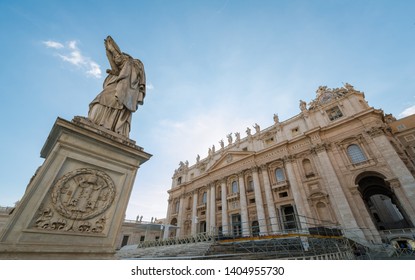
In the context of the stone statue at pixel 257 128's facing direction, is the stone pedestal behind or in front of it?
in front

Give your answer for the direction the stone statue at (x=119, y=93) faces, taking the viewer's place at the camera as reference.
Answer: facing the viewer and to the left of the viewer

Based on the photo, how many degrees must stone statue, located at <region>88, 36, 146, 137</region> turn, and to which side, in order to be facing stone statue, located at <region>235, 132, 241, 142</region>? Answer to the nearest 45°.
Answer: approximately 180°

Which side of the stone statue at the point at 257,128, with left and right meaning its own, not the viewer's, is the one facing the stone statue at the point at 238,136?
right

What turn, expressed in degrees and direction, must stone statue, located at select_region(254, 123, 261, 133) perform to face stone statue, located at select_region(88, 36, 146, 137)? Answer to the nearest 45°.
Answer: approximately 45° to its left

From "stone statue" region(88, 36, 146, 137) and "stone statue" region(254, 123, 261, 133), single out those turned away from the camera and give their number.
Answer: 0
